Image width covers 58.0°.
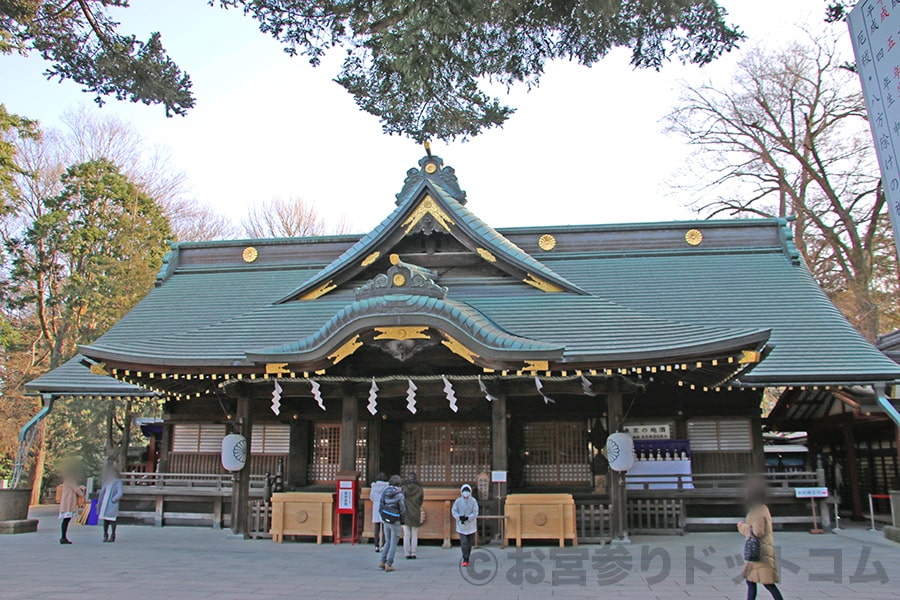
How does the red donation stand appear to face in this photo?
toward the camera

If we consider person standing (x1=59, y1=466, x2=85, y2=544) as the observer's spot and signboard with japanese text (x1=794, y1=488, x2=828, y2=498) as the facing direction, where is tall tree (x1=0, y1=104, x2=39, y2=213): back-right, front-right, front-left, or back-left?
back-left

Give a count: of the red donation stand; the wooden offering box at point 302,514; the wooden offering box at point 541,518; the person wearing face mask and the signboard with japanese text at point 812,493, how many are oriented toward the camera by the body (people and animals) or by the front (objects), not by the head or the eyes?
5

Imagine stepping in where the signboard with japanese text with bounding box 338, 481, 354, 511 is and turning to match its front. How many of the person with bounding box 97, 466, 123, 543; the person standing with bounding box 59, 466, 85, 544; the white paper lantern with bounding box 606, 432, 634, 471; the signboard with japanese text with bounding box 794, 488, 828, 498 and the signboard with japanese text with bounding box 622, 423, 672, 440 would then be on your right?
2

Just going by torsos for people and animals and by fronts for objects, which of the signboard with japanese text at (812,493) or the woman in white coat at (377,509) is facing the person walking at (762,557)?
the signboard with japanese text

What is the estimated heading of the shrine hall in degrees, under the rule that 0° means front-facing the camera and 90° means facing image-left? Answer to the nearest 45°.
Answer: approximately 0°

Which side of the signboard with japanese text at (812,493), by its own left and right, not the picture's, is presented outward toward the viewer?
front

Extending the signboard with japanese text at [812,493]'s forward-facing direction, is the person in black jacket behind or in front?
in front

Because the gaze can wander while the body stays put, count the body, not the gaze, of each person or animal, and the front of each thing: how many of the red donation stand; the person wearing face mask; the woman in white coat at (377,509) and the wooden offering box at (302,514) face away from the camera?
1

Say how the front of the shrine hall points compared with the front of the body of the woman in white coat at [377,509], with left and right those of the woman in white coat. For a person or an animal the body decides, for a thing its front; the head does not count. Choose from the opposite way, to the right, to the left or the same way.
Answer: the opposite way

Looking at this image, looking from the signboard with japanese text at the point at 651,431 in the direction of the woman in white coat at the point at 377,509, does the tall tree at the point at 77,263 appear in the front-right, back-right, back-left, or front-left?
front-right

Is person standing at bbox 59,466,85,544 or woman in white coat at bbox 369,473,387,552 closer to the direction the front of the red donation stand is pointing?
the woman in white coat

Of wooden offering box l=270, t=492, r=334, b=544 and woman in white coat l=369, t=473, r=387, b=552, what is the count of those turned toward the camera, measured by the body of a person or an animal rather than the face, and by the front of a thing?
1

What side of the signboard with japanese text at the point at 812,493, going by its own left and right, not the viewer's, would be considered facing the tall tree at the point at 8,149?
right

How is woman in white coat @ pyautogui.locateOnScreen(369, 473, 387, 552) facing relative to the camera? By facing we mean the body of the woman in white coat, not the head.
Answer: away from the camera
